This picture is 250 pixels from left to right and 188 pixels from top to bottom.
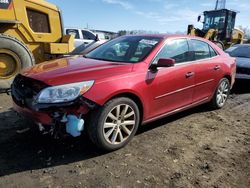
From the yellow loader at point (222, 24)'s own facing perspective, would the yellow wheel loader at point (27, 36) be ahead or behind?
ahead

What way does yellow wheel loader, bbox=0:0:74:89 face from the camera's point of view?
to the viewer's left

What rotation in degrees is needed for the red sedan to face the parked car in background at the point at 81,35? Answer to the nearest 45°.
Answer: approximately 135° to its right

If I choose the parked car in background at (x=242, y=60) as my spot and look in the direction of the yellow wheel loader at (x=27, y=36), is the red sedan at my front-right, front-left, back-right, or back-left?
front-left

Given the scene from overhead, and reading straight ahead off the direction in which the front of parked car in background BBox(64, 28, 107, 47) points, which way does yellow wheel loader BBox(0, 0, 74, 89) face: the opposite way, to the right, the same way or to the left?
the opposite way

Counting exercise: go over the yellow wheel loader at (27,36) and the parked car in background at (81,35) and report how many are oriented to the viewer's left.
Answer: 1

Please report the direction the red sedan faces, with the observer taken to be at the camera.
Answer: facing the viewer and to the left of the viewer

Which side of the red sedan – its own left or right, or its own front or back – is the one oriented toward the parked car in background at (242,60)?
back
